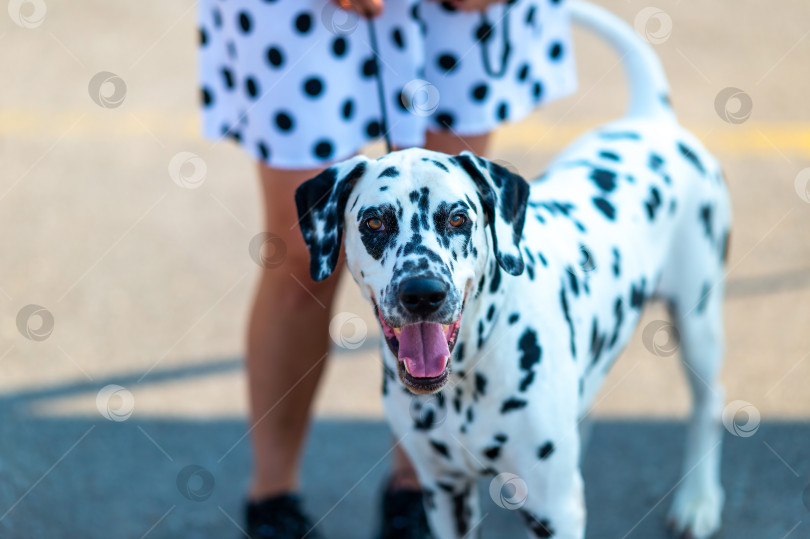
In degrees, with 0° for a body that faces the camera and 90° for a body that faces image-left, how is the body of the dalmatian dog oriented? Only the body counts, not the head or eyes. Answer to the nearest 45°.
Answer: approximately 45°
